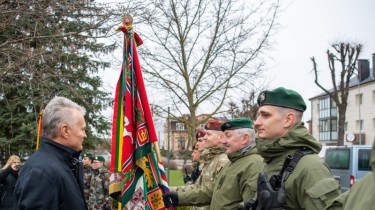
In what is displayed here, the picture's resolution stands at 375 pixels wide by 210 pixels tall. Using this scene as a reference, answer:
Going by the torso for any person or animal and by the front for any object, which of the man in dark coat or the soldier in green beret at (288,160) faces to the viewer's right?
the man in dark coat

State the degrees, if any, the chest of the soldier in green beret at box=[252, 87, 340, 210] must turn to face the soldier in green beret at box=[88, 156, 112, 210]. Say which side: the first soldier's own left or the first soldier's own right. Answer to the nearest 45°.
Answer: approximately 45° to the first soldier's own right

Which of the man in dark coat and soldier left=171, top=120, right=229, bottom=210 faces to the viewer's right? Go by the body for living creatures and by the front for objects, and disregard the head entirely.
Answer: the man in dark coat

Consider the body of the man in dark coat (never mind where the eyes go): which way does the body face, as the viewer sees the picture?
to the viewer's right

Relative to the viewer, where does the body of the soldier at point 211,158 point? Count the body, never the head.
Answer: to the viewer's left

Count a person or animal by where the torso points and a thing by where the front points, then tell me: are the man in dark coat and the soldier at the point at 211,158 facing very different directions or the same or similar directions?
very different directions

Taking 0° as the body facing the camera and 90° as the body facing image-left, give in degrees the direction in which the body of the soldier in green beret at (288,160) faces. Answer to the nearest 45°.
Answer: approximately 90°
